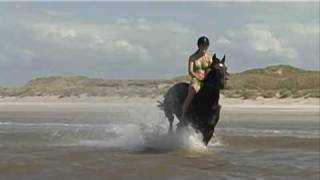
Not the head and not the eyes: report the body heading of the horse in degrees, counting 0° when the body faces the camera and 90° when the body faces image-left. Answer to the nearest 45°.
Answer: approximately 315°

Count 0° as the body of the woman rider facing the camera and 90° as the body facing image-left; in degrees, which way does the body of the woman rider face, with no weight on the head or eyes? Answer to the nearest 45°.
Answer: approximately 315°
